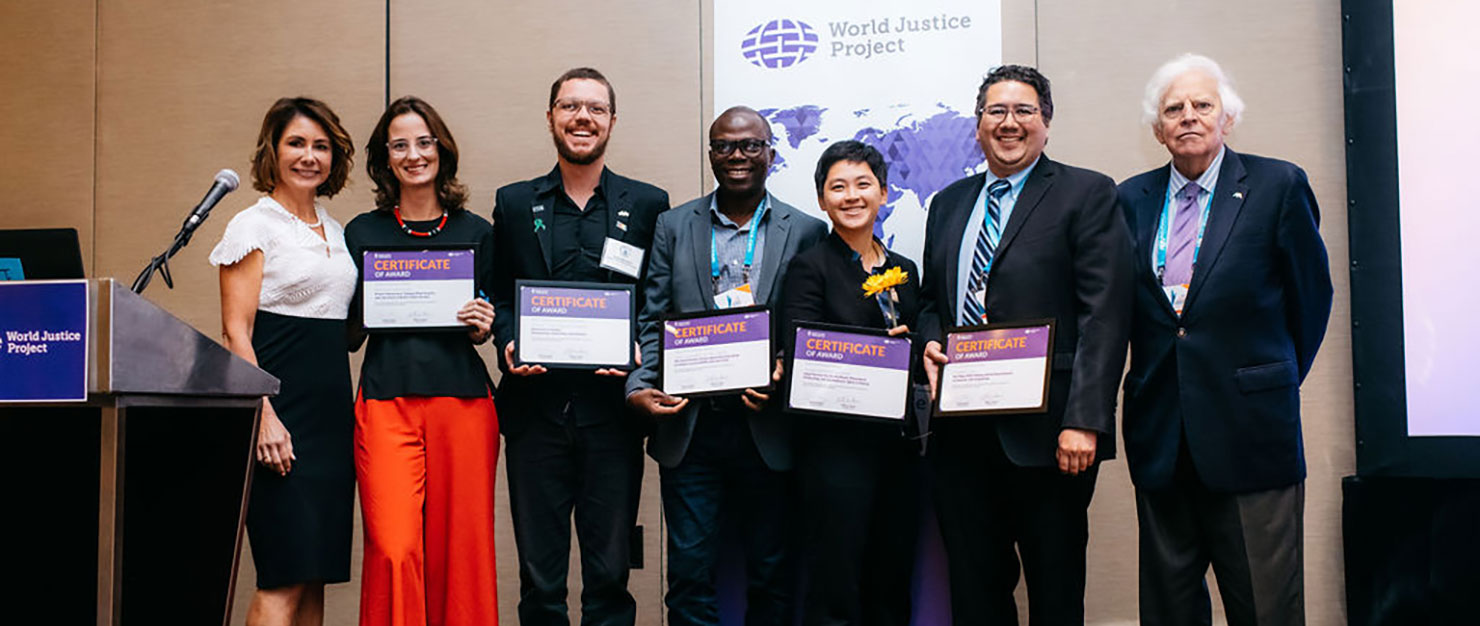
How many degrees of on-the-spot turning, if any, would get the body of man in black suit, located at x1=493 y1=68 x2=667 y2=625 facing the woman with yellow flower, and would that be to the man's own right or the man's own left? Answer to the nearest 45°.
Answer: approximately 90° to the man's own left

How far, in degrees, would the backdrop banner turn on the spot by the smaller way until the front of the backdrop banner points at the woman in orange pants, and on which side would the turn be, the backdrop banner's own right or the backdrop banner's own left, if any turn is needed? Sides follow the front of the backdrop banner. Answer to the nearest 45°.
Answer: approximately 45° to the backdrop banner's own right

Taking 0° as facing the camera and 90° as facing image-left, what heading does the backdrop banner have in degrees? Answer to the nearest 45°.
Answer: approximately 0°

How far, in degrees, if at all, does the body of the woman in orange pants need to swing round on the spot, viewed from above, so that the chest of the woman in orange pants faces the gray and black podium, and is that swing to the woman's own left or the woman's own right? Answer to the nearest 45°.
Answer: approximately 45° to the woman's own right

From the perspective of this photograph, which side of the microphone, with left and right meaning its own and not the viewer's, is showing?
right

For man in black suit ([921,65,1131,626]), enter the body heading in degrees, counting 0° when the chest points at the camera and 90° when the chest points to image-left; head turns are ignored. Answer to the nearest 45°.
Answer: approximately 45°

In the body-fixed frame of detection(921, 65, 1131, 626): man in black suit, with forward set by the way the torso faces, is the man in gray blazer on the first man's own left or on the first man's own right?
on the first man's own right
